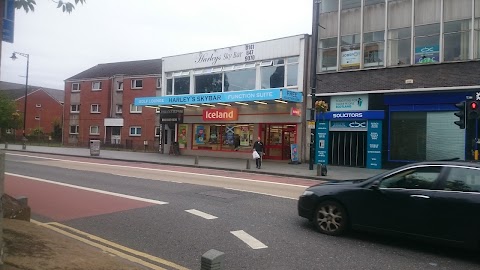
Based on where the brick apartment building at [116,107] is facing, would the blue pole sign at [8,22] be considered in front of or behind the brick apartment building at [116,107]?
in front

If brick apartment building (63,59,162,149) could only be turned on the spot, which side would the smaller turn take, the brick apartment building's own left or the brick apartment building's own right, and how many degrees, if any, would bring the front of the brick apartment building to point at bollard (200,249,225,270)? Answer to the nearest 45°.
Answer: approximately 45° to the brick apartment building's own left

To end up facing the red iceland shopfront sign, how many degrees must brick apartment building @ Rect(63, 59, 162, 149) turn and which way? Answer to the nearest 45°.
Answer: approximately 45° to its left

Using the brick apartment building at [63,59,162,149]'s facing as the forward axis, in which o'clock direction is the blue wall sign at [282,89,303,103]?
The blue wall sign is roughly at 10 o'clock from the brick apartment building.

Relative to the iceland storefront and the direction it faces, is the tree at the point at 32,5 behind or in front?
in front

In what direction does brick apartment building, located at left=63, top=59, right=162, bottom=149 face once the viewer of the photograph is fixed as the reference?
facing the viewer and to the left of the viewer

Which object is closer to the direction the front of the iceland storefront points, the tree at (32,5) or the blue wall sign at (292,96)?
the tree

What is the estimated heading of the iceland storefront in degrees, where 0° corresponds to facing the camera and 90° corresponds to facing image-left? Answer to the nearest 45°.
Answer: approximately 45°

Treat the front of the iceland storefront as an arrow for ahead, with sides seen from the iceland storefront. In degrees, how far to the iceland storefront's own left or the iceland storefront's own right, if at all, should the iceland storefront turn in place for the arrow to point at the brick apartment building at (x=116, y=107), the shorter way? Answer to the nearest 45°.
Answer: approximately 90° to the iceland storefront's own right

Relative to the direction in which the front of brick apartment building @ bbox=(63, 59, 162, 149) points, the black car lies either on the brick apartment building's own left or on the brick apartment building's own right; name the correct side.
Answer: on the brick apartment building's own left

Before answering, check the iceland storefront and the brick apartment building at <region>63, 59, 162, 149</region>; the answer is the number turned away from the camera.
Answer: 0
